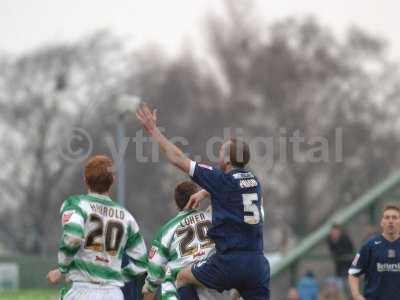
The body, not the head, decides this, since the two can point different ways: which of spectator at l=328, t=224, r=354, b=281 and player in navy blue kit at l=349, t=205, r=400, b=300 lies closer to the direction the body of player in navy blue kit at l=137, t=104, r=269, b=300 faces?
the spectator

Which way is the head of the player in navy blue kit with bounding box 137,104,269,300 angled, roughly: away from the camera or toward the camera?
away from the camera

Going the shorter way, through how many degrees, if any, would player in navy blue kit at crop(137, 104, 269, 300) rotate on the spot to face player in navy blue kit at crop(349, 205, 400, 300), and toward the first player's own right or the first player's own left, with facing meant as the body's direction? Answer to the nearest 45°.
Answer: approximately 90° to the first player's own right

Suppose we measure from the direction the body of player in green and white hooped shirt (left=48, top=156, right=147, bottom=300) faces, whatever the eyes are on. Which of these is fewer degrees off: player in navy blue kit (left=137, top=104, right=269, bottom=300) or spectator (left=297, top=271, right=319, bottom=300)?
the spectator

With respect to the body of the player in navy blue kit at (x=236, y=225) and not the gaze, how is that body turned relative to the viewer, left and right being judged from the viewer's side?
facing away from the viewer and to the left of the viewer

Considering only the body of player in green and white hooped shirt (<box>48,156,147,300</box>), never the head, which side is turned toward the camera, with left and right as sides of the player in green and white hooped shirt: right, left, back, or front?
back

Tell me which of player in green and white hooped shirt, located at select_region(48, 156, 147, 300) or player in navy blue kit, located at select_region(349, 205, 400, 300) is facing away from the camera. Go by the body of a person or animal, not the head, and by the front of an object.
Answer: the player in green and white hooped shirt

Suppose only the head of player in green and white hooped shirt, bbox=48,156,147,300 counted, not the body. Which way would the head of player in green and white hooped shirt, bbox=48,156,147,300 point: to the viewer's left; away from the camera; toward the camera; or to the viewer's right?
away from the camera

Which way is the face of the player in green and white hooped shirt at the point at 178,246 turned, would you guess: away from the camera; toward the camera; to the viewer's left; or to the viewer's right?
away from the camera

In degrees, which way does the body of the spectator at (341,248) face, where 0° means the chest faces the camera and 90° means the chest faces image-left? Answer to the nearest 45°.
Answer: approximately 45°

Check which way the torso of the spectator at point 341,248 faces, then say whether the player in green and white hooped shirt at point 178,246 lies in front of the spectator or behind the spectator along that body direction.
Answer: in front

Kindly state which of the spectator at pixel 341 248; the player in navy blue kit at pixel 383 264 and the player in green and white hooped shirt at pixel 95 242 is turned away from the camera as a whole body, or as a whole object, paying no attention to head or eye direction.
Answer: the player in green and white hooped shirt

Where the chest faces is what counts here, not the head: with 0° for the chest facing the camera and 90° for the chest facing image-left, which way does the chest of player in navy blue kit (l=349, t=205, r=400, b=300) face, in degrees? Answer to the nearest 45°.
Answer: approximately 0°
